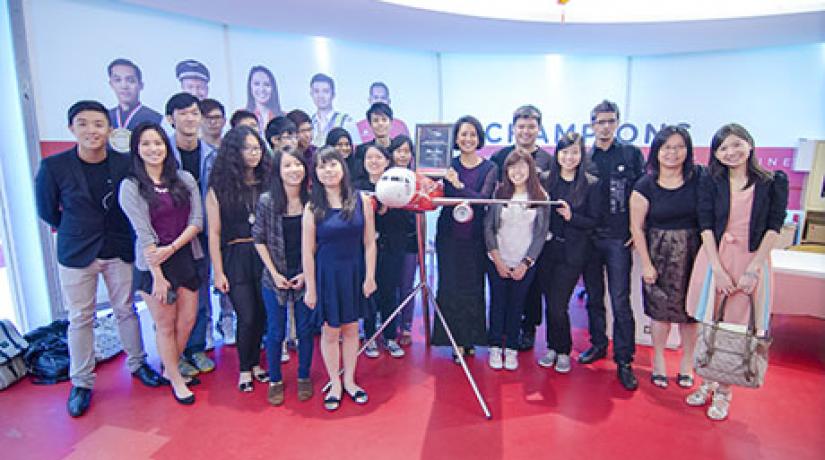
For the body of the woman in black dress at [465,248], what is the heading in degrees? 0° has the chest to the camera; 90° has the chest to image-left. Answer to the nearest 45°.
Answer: approximately 0°

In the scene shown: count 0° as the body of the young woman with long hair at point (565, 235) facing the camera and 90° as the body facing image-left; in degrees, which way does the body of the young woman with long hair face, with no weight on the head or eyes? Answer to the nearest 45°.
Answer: approximately 45°

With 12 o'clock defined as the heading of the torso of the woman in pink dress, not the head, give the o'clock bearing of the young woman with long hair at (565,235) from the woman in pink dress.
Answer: The young woman with long hair is roughly at 3 o'clock from the woman in pink dress.

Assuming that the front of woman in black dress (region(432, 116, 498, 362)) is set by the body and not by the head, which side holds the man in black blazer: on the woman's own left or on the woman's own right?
on the woman's own right

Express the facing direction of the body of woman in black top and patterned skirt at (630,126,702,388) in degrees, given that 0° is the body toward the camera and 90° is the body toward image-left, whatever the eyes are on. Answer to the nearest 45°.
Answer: approximately 0°

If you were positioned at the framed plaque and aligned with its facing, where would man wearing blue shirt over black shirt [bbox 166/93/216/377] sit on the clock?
The man wearing blue shirt over black shirt is roughly at 3 o'clock from the framed plaque.

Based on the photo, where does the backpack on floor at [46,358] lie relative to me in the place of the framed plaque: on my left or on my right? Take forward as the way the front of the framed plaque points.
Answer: on my right

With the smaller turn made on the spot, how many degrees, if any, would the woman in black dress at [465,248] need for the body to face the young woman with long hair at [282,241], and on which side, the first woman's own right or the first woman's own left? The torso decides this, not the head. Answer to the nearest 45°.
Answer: approximately 45° to the first woman's own right

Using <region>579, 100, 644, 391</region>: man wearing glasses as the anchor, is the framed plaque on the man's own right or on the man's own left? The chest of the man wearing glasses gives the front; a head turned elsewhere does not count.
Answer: on the man's own right

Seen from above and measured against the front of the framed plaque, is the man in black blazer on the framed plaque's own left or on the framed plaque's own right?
on the framed plaque's own right

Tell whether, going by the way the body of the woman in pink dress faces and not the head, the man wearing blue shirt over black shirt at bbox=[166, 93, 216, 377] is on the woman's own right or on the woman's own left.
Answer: on the woman's own right
